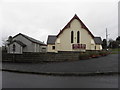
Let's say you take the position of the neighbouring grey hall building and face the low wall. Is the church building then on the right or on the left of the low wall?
left

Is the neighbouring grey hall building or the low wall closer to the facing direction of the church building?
the low wall

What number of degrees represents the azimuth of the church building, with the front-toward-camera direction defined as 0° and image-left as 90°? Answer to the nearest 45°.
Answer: approximately 0°

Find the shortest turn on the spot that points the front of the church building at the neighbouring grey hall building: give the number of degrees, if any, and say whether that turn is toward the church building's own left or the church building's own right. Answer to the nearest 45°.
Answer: approximately 90° to the church building's own right

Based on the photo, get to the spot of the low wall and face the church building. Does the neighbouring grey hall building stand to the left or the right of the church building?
left
